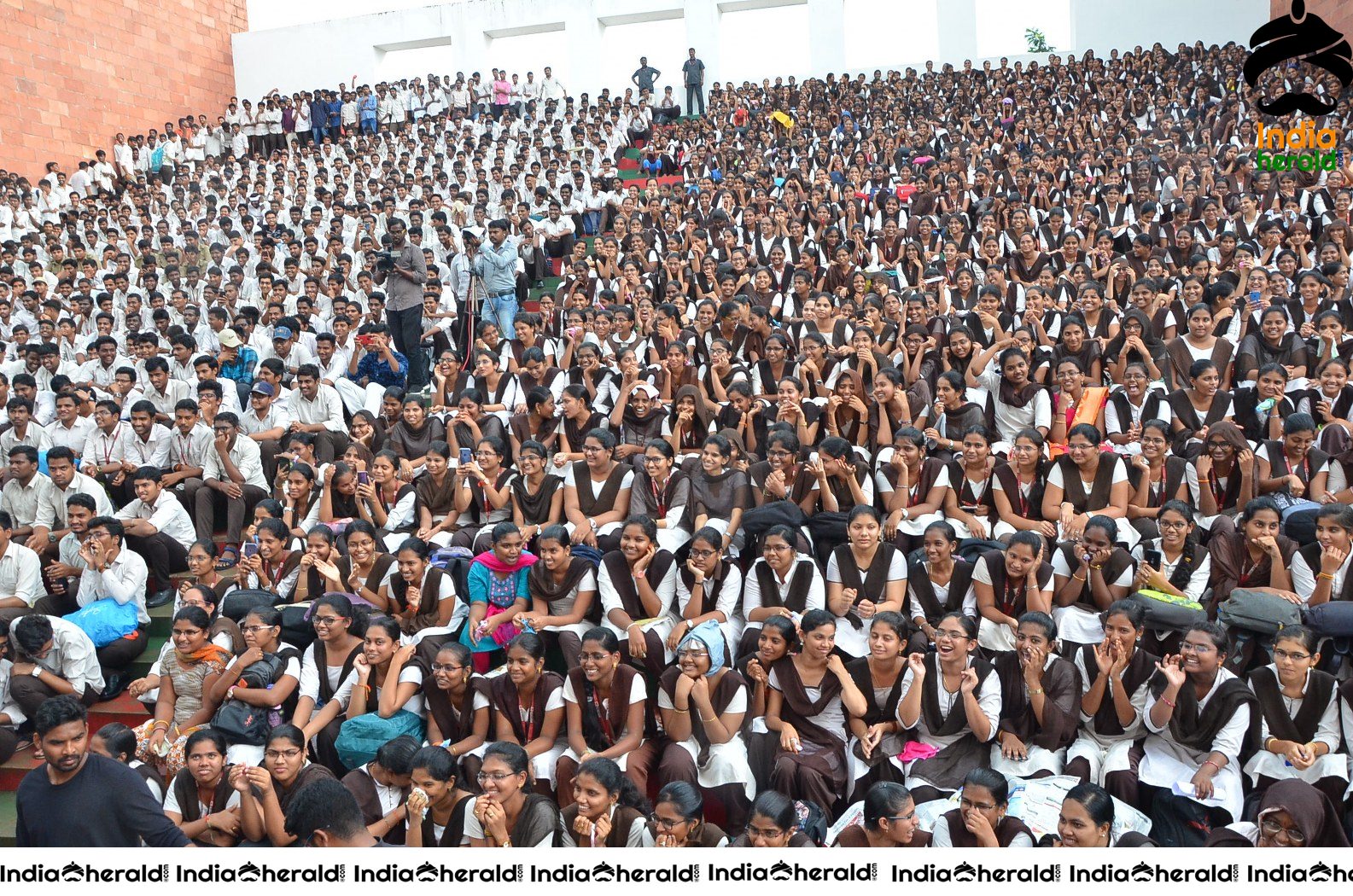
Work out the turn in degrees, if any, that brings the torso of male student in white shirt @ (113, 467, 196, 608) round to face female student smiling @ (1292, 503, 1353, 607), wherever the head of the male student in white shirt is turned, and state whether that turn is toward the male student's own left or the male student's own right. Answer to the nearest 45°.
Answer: approximately 90° to the male student's own left

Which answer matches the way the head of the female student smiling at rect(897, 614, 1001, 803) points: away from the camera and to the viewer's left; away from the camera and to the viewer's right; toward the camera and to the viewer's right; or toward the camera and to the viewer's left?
toward the camera and to the viewer's left

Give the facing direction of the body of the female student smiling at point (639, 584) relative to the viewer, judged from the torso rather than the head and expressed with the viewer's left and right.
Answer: facing the viewer

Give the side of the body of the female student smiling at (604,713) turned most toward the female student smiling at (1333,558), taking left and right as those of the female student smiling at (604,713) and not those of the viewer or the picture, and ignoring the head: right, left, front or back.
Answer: left

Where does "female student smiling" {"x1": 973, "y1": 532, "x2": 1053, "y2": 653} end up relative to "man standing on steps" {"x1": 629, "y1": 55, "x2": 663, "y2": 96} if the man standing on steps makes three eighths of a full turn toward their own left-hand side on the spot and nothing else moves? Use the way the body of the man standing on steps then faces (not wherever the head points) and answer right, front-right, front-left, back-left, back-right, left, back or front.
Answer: back-right

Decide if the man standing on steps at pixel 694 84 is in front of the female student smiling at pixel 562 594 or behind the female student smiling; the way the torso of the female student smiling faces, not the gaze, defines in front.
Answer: behind

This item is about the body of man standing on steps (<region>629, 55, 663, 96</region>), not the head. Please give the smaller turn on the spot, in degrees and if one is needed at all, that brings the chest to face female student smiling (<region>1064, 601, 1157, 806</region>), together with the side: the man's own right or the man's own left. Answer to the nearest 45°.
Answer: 0° — they already face them

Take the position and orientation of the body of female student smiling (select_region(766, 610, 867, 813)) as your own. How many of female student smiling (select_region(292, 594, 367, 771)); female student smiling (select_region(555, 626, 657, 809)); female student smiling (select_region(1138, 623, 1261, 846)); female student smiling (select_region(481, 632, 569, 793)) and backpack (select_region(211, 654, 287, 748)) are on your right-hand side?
4

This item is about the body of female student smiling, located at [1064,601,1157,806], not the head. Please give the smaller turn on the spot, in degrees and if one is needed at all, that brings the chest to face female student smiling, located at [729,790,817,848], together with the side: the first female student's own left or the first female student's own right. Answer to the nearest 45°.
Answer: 0° — they already face them

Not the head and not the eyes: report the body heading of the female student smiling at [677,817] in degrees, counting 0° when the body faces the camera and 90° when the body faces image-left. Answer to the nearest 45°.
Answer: approximately 45°

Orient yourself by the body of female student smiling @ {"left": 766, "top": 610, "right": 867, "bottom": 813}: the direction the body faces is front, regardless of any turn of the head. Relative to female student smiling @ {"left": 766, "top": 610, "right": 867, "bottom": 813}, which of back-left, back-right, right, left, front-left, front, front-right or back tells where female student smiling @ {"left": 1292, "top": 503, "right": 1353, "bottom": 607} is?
left

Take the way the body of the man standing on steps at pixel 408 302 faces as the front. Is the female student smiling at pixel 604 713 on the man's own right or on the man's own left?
on the man's own left

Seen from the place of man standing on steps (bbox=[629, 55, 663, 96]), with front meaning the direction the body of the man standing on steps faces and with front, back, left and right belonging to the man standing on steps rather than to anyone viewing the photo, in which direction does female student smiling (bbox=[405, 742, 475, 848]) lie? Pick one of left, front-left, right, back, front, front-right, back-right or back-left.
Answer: front

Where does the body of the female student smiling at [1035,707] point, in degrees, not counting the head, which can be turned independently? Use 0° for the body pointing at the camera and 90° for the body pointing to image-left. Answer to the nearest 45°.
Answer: approximately 45°
